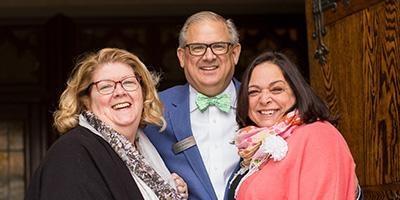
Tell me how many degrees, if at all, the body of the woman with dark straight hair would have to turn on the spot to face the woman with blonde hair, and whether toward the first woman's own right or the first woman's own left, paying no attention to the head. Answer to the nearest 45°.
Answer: approximately 45° to the first woman's own right

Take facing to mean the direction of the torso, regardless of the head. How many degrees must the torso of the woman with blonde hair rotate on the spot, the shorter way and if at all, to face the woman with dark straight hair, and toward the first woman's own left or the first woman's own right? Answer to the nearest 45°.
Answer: approximately 45° to the first woman's own left

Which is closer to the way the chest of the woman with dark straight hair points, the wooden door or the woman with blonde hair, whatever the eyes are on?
the woman with blonde hair

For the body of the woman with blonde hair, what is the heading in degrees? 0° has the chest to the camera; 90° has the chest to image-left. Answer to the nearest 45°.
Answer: approximately 315°

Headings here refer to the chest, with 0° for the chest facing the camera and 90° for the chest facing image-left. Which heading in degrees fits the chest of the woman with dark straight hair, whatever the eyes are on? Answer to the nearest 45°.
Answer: approximately 45°

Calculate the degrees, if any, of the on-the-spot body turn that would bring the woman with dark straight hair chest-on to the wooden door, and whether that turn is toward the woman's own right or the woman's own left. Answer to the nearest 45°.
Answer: approximately 180°
